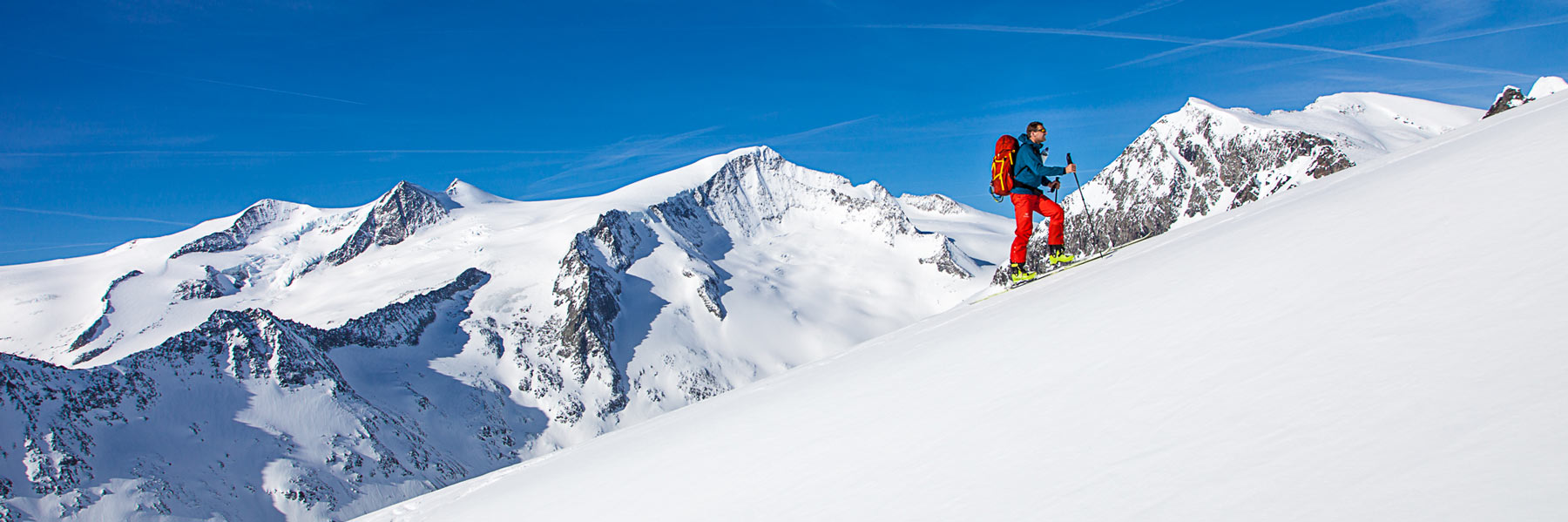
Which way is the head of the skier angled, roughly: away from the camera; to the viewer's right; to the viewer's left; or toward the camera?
to the viewer's right

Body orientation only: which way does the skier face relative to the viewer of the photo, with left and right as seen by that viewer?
facing to the right of the viewer
